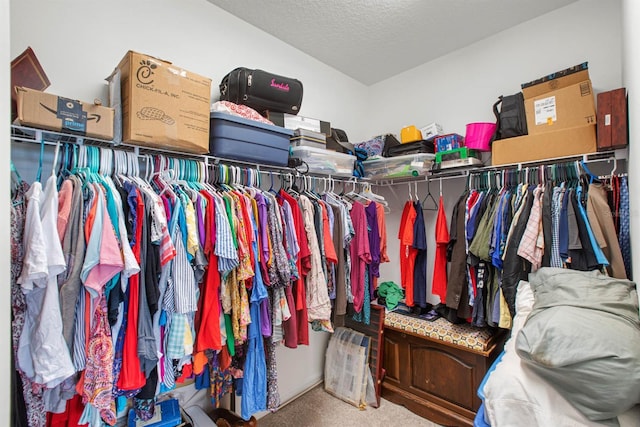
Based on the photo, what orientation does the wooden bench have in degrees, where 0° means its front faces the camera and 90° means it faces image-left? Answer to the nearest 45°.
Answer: approximately 45°

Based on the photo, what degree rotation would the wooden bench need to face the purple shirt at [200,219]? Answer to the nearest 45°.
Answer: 0° — it already faces it
